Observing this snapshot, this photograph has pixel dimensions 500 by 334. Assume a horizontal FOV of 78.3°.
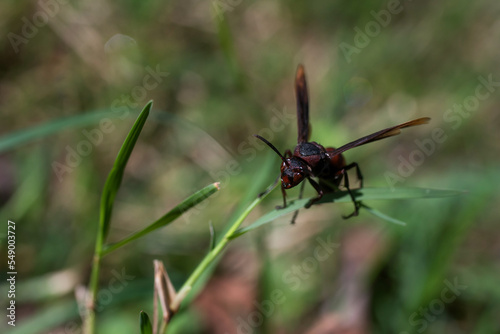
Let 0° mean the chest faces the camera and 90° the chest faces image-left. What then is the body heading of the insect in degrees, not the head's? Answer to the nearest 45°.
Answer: approximately 45°

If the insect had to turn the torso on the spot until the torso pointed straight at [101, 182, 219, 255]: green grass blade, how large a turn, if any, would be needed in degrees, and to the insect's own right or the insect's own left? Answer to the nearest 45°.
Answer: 0° — it already faces it
